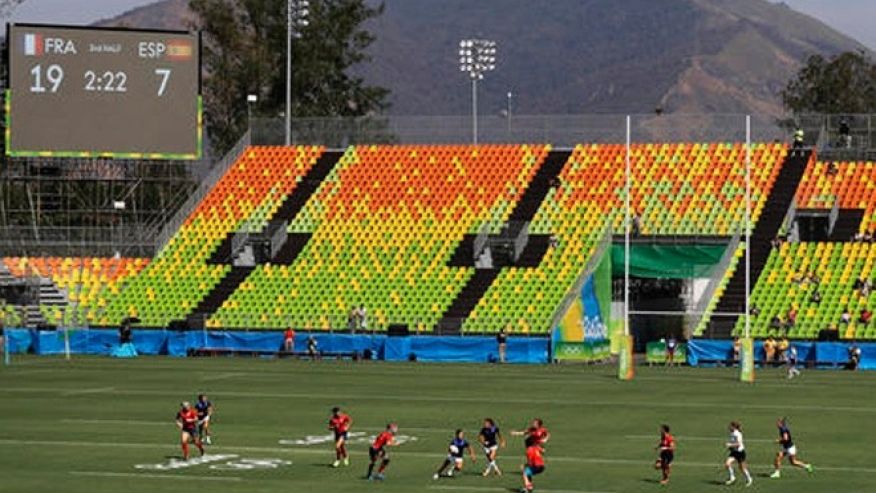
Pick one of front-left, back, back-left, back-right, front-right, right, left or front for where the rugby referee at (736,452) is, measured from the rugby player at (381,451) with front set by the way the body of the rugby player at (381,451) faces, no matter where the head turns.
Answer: front

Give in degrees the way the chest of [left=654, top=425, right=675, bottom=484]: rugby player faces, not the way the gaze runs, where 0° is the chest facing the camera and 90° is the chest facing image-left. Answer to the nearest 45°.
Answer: approximately 90°

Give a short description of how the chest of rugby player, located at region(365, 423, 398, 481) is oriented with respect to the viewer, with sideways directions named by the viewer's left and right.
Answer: facing to the right of the viewer

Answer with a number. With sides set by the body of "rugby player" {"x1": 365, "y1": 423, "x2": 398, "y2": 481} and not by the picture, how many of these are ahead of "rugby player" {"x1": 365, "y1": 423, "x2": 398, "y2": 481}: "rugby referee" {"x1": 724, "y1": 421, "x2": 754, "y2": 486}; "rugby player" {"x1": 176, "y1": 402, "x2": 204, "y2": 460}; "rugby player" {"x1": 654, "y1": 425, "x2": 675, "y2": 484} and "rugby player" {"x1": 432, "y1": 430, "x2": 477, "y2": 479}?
3

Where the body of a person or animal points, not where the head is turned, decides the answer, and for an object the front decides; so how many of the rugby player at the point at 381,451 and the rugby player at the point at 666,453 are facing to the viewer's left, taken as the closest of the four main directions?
1

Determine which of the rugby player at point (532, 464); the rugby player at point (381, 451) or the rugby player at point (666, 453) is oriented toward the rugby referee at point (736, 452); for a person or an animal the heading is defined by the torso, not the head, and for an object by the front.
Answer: the rugby player at point (381, 451)

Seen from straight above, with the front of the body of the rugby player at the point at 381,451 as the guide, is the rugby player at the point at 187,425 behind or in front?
behind
